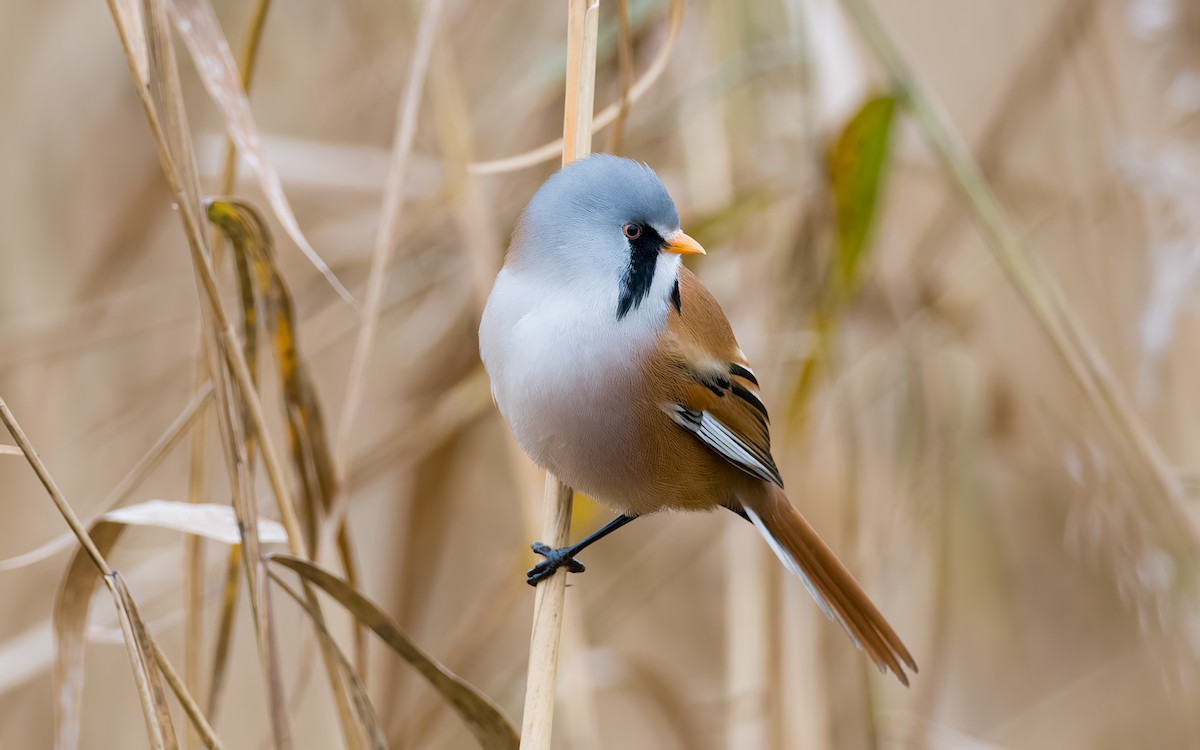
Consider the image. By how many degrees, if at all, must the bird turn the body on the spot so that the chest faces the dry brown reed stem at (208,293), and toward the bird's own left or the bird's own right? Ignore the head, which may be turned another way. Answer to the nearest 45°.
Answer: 0° — it already faces it

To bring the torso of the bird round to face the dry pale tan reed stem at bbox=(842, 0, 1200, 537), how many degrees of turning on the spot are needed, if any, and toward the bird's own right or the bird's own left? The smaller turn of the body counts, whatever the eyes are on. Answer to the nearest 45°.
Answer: approximately 135° to the bird's own left

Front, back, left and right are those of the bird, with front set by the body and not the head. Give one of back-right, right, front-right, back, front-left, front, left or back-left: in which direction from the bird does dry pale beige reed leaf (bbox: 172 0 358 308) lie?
front

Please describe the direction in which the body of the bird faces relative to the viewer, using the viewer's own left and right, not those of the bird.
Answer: facing the viewer and to the left of the viewer

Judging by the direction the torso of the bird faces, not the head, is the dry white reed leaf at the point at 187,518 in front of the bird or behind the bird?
in front

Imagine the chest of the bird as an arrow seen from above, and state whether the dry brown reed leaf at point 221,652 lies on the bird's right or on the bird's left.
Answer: on the bird's right

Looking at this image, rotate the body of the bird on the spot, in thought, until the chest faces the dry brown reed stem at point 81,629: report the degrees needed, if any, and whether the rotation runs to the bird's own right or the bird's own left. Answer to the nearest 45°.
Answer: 0° — it already faces it
